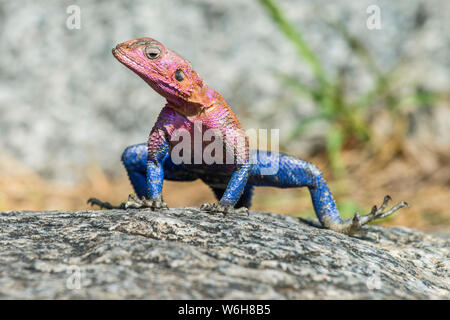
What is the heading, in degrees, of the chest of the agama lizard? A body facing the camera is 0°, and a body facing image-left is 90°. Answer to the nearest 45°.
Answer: approximately 45°

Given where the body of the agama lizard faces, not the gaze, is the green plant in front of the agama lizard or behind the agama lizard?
behind
